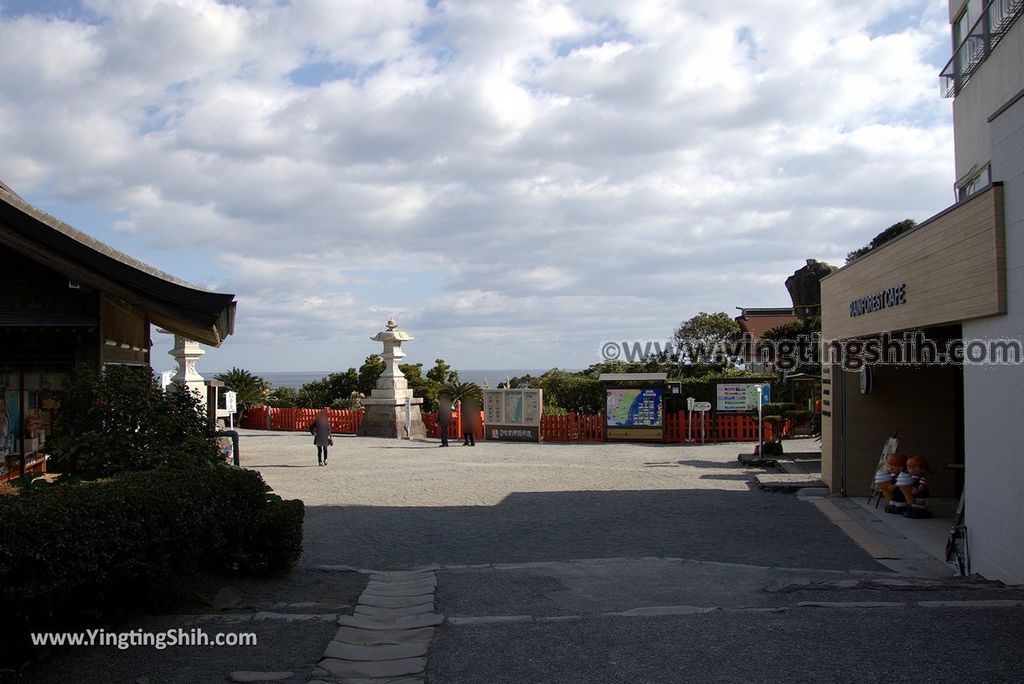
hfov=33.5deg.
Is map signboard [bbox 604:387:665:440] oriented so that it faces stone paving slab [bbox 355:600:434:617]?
yes

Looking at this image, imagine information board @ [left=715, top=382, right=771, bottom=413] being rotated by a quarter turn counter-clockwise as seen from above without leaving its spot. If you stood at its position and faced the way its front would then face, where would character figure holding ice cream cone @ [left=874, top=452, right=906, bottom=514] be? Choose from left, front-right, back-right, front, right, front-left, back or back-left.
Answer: right

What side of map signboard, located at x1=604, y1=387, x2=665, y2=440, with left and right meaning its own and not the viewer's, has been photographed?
front

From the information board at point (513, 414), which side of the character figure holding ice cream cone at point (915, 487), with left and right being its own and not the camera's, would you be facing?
right

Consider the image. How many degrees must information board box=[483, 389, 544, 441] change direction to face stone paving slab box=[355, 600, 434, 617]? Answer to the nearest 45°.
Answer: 0° — it already faces it

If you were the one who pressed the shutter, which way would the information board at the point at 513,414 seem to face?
facing the viewer
